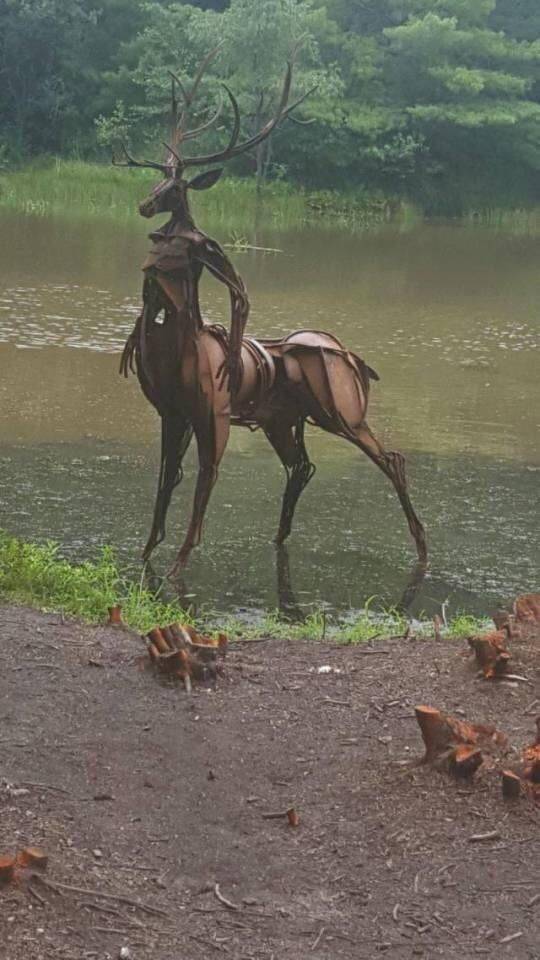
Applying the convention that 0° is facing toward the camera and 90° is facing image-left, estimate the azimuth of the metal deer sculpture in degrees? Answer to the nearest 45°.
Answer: approximately 45°

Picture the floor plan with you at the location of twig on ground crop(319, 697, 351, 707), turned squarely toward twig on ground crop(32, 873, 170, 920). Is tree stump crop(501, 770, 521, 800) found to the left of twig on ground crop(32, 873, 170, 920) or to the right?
left

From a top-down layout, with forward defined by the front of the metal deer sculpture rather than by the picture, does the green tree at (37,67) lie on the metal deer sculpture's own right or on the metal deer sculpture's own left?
on the metal deer sculpture's own right

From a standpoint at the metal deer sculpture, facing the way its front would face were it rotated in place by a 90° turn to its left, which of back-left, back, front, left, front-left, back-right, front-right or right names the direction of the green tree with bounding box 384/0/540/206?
back-left

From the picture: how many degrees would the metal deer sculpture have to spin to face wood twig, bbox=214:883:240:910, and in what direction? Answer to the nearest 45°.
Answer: approximately 45° to its left

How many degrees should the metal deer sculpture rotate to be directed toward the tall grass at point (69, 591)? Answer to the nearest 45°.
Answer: approximately 45° to its left

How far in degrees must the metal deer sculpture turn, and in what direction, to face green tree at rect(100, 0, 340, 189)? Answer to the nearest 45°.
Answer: approximately 135° to its right

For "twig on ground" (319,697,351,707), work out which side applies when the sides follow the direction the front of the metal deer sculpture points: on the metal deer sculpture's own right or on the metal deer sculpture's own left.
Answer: on the metal deer sculpture's own left

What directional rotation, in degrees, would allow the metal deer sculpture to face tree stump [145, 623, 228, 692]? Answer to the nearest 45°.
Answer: approximately 45° to its left
